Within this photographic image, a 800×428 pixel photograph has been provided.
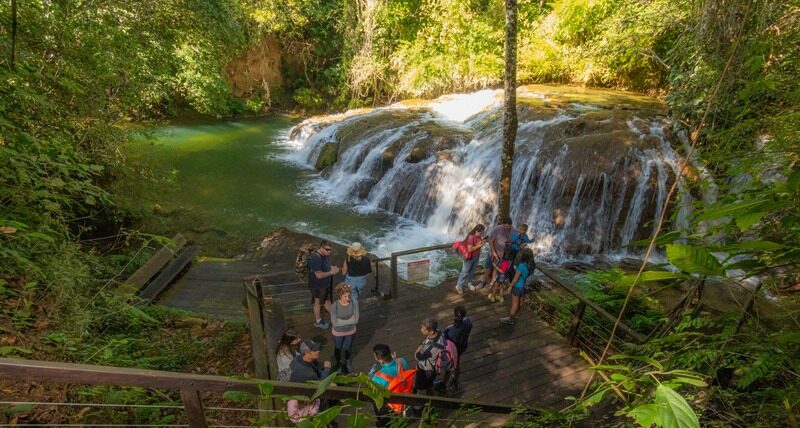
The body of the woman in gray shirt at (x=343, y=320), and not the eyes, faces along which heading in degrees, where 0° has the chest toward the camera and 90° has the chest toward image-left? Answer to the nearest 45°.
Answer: approximately 0°

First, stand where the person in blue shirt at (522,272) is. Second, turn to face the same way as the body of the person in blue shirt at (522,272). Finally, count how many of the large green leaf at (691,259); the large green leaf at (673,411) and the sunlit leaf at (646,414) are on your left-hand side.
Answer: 3

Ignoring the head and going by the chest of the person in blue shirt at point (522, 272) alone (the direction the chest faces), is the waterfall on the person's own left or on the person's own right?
on the person's own right

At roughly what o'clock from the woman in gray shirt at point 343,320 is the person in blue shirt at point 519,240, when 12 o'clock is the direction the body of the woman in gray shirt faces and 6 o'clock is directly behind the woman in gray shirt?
The person in blue shirt is roughly at 8 o'clock from the woman in gray shirt.
